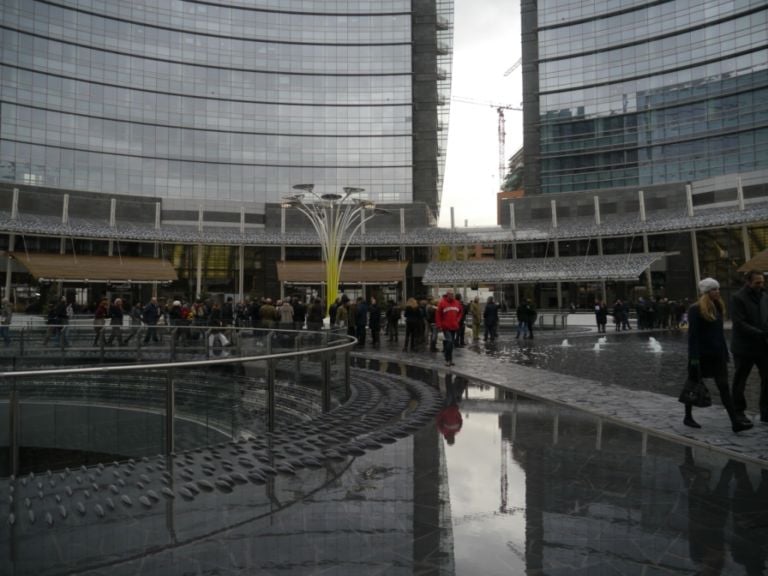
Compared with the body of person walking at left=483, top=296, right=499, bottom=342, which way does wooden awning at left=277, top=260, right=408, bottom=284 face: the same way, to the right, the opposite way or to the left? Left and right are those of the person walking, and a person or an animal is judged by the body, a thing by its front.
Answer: the opposite way

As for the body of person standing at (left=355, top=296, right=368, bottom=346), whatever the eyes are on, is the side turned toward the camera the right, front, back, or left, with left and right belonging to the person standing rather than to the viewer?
back

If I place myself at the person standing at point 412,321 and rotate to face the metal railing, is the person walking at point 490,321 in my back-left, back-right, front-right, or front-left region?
back-left

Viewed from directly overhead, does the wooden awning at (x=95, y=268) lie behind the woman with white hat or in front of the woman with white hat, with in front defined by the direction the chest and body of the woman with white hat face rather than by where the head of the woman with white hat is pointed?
behind

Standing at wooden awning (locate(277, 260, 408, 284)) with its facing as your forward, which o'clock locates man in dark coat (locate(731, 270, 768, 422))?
The man in dark coat is roughly at 12 o'clock from the wooden awning.

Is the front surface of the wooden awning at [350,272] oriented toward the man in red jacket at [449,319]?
yes

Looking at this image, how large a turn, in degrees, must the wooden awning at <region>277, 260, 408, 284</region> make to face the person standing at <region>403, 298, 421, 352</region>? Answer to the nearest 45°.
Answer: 0° — it already faces them

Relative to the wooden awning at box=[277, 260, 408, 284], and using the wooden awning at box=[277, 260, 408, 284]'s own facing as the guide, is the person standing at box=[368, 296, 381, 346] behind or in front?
in front

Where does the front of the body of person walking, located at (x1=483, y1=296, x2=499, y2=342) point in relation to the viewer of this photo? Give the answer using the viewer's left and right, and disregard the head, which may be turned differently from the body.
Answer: facing away from the viewer

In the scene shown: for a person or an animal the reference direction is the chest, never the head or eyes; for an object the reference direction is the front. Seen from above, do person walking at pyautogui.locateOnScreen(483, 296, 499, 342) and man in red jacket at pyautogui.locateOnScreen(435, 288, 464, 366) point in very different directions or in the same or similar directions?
very different directions

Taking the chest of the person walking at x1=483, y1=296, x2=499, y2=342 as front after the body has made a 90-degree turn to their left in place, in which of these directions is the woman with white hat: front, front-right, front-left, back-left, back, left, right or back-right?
left
